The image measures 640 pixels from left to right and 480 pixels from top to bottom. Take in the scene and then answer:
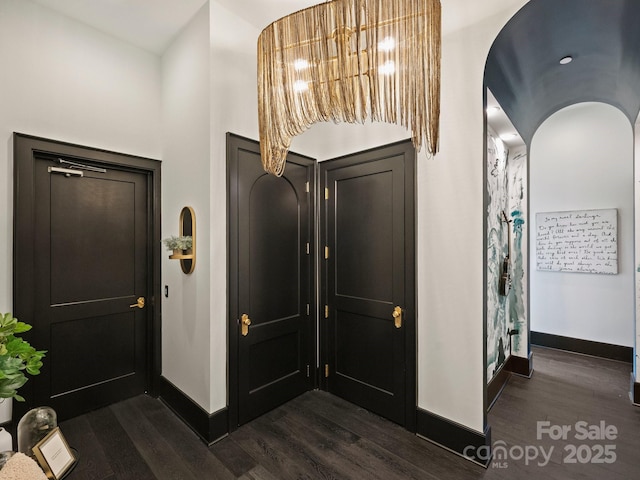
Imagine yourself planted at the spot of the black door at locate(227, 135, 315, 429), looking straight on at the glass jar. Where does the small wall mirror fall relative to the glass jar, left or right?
right

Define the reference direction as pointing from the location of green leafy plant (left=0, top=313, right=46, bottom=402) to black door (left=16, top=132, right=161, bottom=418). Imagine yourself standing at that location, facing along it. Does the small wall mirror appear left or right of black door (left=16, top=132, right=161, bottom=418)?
right

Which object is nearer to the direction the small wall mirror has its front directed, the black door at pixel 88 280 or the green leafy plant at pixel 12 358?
the green leafy plant

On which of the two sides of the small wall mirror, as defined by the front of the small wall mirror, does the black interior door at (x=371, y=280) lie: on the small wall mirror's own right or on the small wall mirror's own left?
on the small wall mirror's own left
